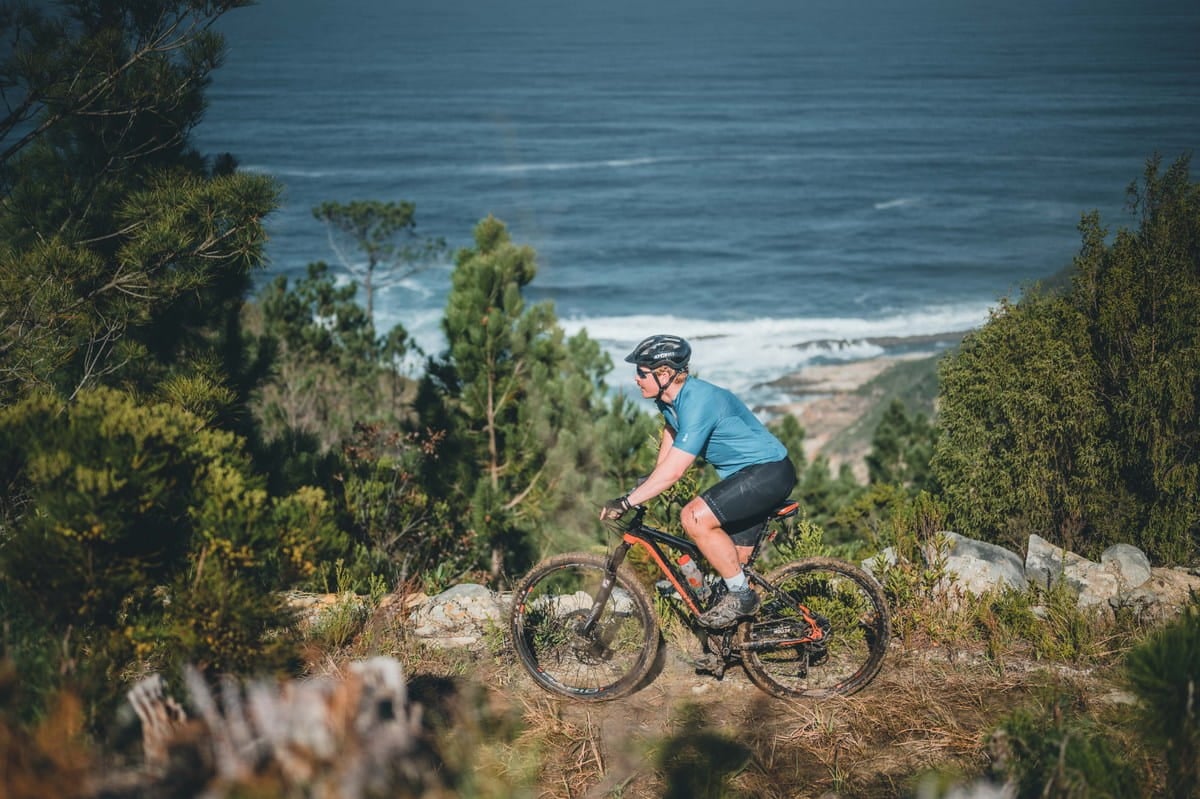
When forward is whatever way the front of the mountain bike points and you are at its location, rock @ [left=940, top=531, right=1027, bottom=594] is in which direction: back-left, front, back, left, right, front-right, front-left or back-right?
back-right

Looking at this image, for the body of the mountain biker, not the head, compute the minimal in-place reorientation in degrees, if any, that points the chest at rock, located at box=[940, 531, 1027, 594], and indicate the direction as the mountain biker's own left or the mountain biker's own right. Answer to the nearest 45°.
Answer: approximately 135° to the mountain biker's own right

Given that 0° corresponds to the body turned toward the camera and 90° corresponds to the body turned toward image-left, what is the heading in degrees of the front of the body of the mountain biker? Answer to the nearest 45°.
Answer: approximately 90°

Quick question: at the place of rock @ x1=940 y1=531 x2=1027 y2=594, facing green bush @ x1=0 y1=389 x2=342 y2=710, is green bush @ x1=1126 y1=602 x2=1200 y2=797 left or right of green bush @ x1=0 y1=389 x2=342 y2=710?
left

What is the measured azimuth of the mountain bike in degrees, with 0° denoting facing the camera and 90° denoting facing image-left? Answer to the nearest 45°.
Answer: approximately 90°

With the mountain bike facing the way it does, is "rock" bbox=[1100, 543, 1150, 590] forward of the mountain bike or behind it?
behind
